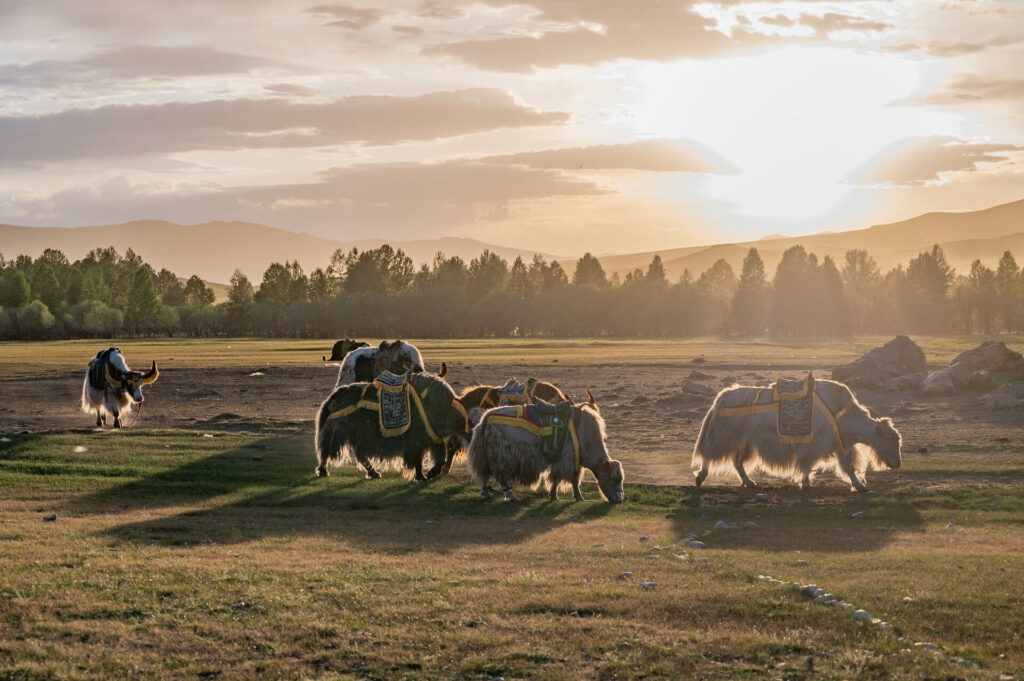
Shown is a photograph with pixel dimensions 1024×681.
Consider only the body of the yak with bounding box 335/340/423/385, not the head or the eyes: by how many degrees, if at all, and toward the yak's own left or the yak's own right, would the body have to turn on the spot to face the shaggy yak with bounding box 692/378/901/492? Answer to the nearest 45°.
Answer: approximately 45° to the yak's own right

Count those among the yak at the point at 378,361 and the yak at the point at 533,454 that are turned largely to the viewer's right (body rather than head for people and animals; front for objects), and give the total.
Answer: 2

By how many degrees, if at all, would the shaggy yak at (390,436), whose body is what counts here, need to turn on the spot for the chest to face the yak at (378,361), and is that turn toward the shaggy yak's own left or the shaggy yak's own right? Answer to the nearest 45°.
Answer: approximately 90° to the shaggy yak's own left

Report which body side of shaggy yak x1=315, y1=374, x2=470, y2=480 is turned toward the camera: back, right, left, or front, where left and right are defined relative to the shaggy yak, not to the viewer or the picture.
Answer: right

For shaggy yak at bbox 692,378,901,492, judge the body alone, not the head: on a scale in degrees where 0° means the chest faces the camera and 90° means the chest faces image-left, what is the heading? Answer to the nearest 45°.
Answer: approximately 270°

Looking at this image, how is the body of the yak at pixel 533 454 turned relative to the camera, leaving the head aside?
to the viewer's right

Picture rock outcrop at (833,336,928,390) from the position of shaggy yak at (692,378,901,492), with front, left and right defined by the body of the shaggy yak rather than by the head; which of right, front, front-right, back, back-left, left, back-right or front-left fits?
left

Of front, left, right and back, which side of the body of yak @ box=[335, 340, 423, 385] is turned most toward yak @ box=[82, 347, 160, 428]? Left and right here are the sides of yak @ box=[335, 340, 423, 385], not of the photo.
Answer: back

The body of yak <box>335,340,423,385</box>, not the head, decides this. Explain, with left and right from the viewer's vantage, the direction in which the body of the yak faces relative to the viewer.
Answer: facing to the right of the viewer
